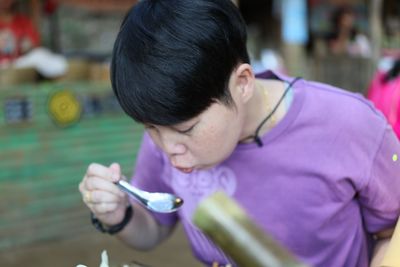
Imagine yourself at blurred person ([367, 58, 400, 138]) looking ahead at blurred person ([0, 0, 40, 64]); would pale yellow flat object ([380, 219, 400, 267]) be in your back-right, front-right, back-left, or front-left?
back-left
